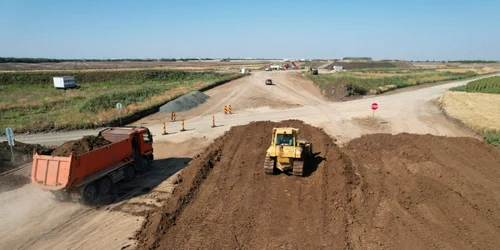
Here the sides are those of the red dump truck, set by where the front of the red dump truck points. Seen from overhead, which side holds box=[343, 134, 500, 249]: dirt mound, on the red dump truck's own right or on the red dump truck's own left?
on the red dump truck's own right

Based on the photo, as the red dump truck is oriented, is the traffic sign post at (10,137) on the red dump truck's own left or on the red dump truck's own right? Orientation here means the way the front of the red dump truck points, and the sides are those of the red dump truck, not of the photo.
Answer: on the red dump truck's own left

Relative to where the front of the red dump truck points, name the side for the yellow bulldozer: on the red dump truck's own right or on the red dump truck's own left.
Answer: on the red dump truck's own right

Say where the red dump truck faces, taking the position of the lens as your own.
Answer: facing away from the viewer and to the right of the viewer

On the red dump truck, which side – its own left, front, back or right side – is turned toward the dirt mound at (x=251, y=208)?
right
